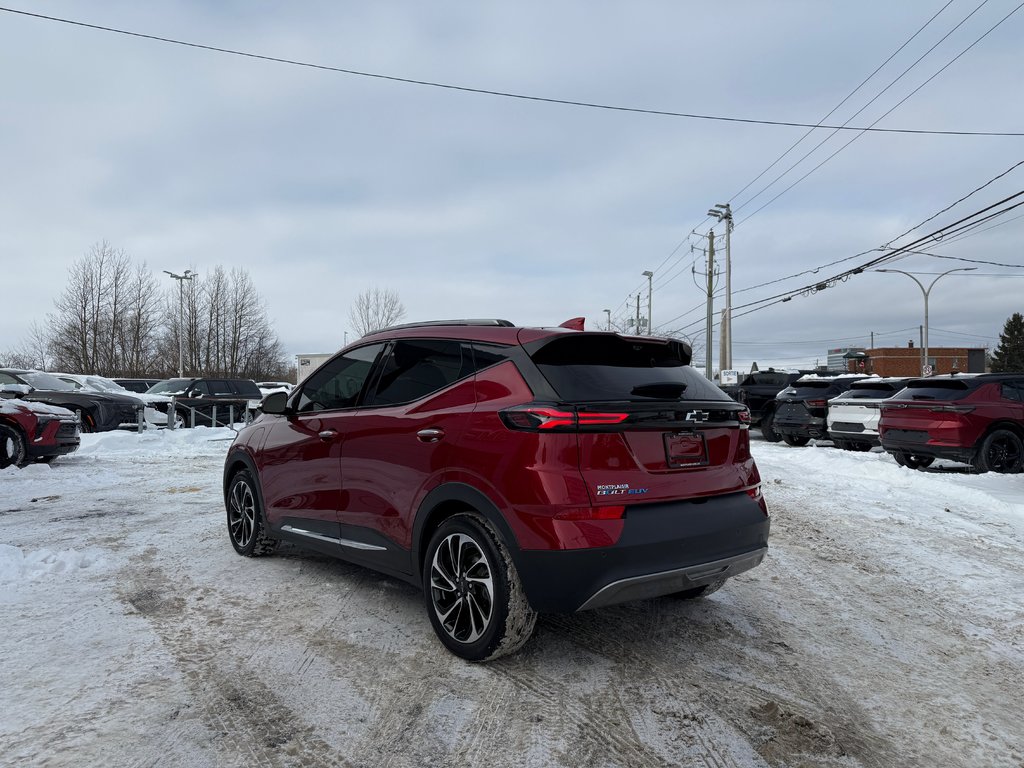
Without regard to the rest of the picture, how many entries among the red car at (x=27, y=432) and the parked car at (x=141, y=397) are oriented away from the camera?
0

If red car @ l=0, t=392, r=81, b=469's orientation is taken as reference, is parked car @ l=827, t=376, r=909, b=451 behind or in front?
in front

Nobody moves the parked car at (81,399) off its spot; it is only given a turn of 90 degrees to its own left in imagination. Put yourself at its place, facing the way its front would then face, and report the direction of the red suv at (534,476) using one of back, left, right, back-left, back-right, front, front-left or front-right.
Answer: back-right

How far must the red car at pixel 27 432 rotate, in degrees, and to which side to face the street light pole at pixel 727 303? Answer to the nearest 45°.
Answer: approximately 45° to its left

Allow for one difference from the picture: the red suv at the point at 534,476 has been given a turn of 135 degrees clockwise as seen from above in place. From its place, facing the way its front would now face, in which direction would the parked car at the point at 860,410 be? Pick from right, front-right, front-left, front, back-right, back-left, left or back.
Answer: front-left

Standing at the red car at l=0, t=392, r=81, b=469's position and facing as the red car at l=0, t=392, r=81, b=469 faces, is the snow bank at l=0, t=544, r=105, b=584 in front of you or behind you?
in front

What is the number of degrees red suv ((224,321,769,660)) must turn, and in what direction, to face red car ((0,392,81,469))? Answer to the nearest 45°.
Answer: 0° — it already faces it

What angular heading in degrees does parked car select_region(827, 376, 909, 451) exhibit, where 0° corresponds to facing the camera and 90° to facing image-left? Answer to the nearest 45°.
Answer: approximately 225°

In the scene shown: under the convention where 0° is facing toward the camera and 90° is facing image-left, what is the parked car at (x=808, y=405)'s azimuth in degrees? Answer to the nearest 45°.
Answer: approximately 225°

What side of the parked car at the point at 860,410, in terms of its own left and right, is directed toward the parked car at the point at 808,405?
left

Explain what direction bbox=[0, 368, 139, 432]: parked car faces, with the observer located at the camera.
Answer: facing the viewer and to the right of the viewer

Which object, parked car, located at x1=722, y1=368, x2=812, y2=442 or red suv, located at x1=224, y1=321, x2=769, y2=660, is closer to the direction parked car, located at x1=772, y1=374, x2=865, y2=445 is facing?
the parked car

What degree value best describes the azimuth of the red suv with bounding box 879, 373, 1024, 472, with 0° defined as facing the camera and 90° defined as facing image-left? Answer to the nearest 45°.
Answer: approximately 225°

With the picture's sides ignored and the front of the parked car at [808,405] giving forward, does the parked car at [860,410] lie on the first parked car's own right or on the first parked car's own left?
on the first parked car's own right

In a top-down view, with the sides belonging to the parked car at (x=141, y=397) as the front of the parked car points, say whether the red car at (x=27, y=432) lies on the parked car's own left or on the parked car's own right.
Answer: on the parked car's own right
